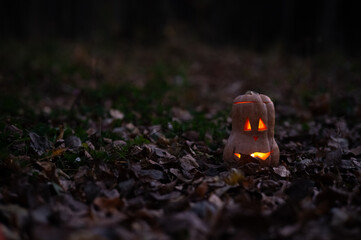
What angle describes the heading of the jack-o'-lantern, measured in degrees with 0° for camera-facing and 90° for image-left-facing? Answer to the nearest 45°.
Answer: approximately 0°
